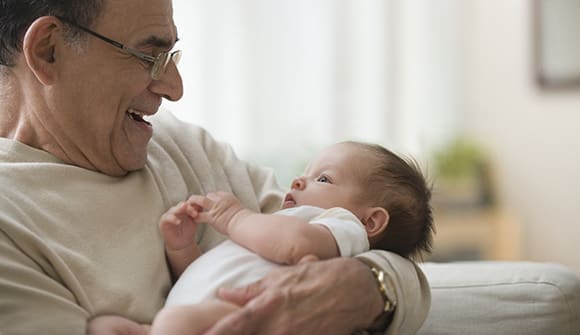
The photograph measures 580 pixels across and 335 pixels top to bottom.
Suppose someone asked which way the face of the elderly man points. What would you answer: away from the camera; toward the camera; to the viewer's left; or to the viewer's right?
to the viewer's right

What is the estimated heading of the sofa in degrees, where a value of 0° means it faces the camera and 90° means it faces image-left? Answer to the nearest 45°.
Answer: approximately 0°
